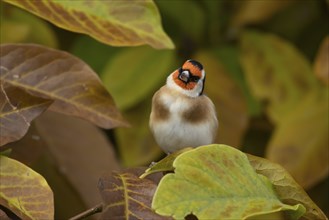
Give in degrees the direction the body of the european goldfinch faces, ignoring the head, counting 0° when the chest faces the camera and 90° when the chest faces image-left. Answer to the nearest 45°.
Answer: approximately 0°

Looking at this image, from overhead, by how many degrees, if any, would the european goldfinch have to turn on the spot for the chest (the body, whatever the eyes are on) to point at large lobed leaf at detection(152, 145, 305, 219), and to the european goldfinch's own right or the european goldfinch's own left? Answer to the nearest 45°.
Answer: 0° — it already faces it

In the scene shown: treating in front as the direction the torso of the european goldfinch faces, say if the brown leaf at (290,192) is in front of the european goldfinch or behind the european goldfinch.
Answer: in front

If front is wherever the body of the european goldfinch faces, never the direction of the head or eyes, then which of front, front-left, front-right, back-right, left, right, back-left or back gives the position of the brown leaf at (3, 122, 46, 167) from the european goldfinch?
front-right

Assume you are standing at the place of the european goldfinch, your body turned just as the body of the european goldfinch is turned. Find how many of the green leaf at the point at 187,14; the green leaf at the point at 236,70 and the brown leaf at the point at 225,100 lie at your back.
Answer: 3

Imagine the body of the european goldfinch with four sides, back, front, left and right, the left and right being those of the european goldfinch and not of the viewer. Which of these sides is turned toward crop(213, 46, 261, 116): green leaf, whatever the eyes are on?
back

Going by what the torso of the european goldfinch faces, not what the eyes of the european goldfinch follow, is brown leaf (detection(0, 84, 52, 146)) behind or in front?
in front

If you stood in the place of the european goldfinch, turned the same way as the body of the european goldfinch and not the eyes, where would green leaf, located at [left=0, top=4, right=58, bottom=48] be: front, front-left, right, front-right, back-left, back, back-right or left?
back-right

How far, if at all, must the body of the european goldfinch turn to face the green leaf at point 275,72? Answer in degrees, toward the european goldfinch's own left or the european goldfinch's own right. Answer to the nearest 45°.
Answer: approximately 180°
